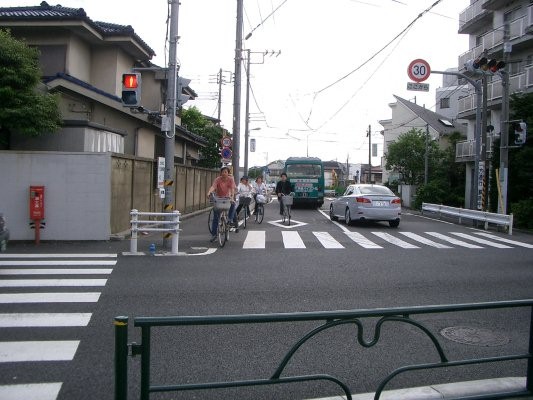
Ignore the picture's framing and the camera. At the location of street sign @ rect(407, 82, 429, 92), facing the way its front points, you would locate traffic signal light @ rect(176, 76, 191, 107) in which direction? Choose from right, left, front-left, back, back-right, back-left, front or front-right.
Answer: front-right

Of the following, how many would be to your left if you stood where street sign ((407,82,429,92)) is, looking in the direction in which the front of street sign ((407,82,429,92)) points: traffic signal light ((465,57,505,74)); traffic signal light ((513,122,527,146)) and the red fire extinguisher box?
2

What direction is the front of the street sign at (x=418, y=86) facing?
toward the camera

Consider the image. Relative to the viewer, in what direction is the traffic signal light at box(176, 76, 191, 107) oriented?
to the viewer's right

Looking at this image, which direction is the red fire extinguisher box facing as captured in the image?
toward the camera

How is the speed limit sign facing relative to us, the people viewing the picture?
facing the viewer

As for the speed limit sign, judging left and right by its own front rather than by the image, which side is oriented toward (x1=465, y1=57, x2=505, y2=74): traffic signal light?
left

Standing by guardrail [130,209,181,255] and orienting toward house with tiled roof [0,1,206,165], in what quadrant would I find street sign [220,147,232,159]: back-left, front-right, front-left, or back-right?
front-right

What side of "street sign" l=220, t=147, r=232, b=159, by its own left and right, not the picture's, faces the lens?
front
